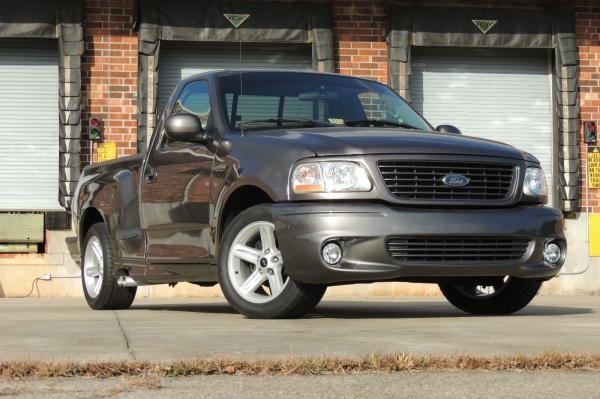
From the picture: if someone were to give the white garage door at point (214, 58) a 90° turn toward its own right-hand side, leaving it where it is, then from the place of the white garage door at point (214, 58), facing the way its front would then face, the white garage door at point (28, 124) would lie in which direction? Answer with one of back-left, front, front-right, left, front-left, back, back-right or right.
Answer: front

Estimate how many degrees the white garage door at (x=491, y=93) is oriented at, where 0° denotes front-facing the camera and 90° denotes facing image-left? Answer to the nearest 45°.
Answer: approximately 0°

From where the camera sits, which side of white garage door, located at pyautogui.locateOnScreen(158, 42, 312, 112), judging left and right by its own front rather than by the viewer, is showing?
front

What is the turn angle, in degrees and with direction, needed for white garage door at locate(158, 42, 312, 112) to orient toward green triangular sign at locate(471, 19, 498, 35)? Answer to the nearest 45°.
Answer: approximately 90° to its left

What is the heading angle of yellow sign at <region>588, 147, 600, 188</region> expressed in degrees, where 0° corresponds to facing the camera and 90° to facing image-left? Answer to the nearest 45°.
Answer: approximately 0°

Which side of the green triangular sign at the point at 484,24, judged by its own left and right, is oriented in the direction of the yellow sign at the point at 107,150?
right

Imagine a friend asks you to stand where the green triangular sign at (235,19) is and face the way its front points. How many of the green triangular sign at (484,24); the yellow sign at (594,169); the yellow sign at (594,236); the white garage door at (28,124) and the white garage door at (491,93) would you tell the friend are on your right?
1

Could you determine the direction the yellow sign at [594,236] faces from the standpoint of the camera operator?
facing the viewer

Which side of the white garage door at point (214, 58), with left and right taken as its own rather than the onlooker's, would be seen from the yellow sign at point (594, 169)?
left

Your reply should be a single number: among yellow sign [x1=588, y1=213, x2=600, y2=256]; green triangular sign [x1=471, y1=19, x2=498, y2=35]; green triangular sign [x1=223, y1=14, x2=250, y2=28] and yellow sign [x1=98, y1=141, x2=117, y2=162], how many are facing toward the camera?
4

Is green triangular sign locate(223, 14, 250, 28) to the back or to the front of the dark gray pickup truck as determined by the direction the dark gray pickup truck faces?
to the back

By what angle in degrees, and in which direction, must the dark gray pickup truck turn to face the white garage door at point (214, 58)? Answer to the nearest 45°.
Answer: approximately 135° to its left
